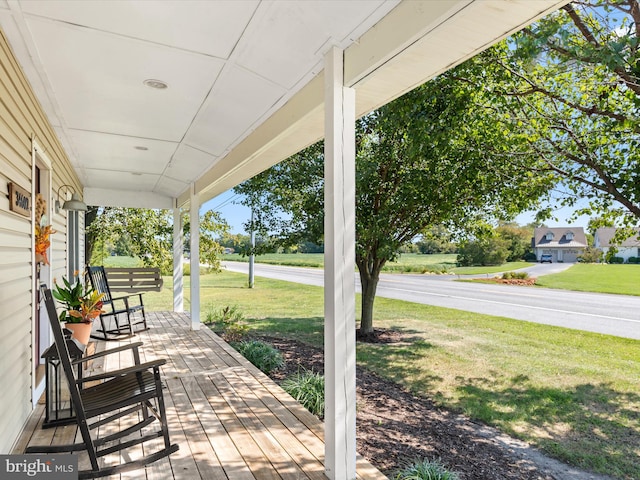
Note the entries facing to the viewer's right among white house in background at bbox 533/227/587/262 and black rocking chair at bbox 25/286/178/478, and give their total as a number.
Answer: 1

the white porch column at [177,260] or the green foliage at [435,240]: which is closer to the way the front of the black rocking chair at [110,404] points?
the green foliage

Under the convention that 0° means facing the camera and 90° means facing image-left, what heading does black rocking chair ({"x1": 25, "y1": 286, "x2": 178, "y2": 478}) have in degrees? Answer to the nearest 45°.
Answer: approximately 270°

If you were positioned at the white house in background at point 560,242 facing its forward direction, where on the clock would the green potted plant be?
The green potted plant is roughly at 1 o'clock from the white house in background.

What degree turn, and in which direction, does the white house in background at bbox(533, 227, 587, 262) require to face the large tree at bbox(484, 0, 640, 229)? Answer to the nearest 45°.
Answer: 0° — it already faces it

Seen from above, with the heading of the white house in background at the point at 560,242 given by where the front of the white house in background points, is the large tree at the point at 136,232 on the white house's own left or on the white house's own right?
on the white house's own right

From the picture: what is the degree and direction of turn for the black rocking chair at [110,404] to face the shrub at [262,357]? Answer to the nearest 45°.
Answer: approximately 45° to its left

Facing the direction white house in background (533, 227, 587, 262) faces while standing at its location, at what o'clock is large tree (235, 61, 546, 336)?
The large tree is roughly at 1 o'clock from the white house in background.

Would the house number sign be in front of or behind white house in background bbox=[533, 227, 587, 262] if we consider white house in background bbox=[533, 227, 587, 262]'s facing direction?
in front

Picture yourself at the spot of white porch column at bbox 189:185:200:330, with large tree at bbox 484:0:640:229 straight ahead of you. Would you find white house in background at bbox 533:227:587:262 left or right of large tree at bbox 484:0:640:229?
left

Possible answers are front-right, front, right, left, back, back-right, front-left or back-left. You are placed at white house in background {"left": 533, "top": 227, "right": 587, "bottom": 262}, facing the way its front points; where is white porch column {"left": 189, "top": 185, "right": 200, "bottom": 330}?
front-right

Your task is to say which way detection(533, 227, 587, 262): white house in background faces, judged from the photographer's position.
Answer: facing the viewer

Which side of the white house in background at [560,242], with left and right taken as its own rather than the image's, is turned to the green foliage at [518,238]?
right

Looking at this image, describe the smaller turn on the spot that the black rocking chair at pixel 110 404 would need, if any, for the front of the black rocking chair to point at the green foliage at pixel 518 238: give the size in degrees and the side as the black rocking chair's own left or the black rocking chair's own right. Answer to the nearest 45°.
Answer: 0° — it already faces it
